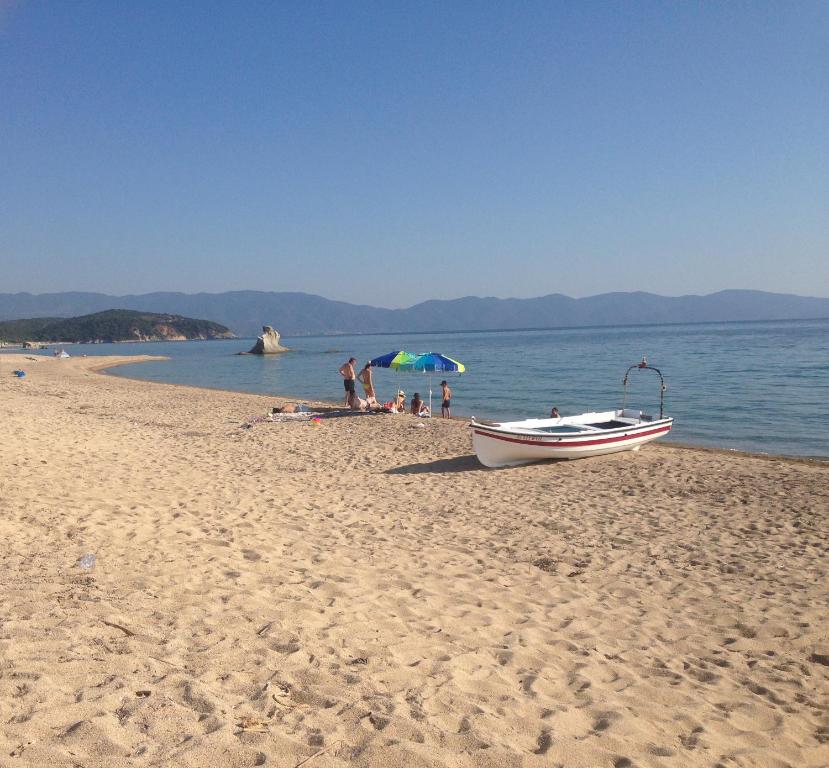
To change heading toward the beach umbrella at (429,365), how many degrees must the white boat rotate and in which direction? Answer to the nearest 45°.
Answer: approximately 90° to its right

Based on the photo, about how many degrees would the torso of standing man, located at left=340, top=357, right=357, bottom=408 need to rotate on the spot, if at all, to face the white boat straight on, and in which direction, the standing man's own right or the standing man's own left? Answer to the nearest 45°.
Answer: approximately 45° to the standing man's own right

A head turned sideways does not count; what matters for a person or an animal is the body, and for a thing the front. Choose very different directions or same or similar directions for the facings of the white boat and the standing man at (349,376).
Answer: very different directions

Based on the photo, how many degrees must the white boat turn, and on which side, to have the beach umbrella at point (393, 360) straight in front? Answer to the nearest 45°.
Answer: approximately 90° to its right

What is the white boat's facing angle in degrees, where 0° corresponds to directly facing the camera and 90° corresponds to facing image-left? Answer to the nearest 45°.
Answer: approximately 45°

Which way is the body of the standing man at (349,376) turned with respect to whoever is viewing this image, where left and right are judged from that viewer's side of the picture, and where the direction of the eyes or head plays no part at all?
facing to the right of the viewer
